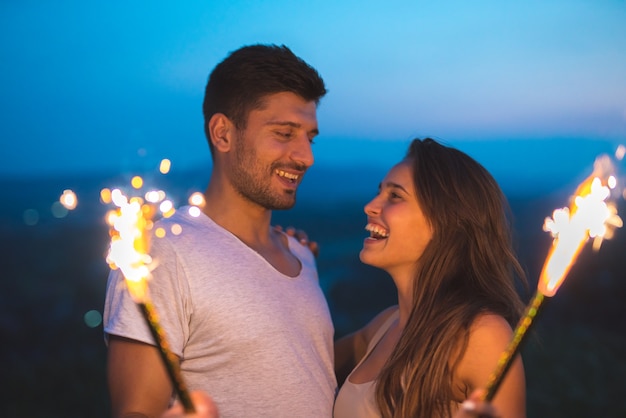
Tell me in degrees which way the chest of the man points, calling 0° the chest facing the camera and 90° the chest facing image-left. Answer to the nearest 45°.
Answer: approximately 315°

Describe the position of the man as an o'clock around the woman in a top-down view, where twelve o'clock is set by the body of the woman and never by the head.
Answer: The man is roughly at 1 o'clock from the woman.

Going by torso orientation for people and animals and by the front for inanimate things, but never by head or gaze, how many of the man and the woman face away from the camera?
0

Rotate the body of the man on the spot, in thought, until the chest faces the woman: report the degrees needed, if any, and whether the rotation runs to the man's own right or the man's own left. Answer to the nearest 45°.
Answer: approximately 45° to the man's own left

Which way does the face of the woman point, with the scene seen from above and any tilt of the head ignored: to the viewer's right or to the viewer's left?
to the viewer's left

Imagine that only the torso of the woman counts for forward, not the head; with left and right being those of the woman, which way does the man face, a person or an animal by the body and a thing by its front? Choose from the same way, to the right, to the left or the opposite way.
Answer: to the left

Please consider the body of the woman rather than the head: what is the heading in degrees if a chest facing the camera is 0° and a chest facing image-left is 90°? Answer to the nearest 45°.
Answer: approximately 45°

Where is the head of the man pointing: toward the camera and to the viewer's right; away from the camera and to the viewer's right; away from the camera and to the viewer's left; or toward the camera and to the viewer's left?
toward the camera and to the viewer's right
